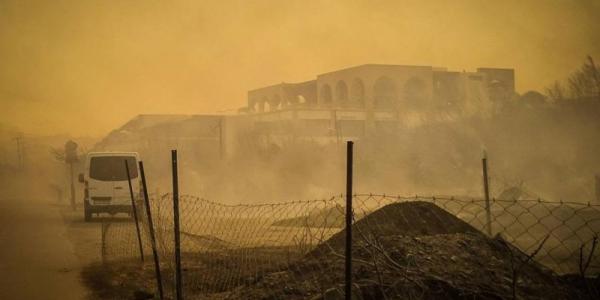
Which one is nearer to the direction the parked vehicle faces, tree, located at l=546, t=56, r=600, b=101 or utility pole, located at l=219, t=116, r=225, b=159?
the utility pole
